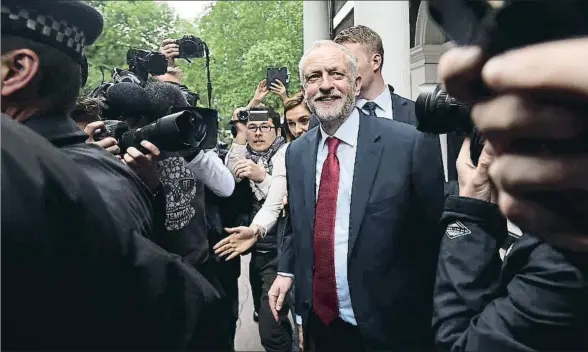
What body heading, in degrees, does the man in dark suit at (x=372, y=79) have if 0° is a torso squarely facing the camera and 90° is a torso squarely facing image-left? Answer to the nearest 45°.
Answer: approximately 45°

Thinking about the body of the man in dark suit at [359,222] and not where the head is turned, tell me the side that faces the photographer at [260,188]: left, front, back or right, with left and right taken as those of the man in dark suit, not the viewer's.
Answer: right

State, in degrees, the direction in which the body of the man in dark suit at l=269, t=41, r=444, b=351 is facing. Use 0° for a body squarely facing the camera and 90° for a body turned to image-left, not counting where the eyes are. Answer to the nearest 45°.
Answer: approximately 45°

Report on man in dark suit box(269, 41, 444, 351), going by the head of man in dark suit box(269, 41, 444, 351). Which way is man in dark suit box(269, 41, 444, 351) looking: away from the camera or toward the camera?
toward the camera

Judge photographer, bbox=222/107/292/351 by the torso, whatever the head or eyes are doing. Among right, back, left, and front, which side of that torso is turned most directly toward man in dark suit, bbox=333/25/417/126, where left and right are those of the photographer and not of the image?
left

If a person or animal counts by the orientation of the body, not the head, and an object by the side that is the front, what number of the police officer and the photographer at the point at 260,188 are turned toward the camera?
1

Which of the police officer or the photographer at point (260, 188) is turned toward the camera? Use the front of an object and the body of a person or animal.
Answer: the photographer

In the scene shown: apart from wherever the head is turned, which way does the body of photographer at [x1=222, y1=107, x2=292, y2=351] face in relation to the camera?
toward the camera

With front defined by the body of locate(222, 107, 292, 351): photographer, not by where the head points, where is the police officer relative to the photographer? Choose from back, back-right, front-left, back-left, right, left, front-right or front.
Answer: front

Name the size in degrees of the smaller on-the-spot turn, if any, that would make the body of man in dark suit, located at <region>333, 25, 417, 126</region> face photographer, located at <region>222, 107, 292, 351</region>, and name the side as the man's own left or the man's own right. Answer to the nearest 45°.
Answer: approximately 45° to the man's own right
